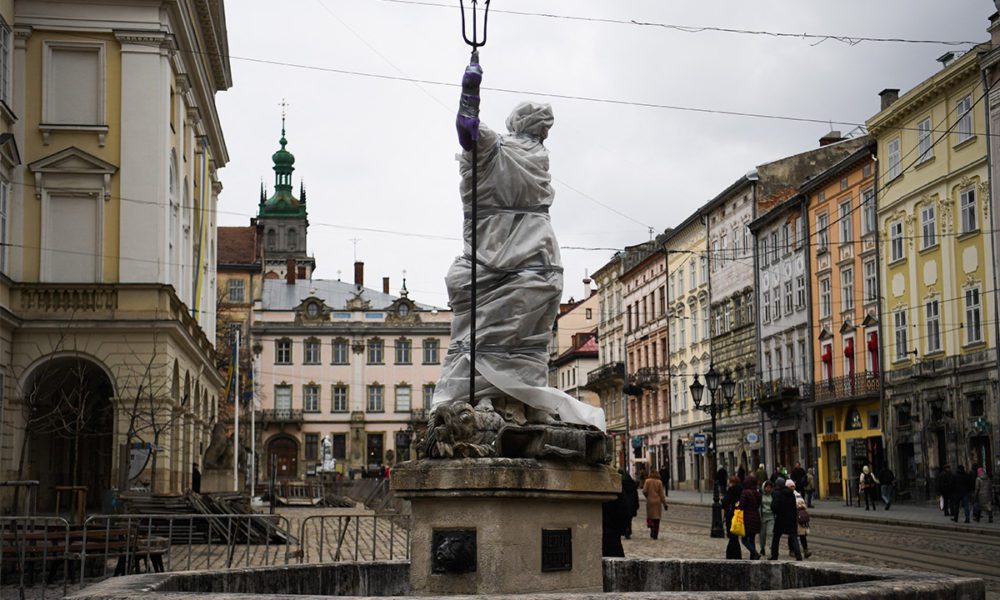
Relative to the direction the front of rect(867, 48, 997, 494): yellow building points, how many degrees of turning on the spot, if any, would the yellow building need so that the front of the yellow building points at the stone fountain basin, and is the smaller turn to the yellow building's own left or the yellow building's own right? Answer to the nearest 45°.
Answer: approximately 45° to the yellow building's own left

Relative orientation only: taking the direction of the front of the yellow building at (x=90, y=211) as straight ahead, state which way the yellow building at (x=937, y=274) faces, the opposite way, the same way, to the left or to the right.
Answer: the opposite way

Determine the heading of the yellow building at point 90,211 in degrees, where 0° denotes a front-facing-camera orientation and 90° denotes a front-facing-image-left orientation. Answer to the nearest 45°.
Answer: approximately 270°

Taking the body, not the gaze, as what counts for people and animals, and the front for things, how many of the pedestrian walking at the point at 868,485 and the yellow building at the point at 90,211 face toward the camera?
1
